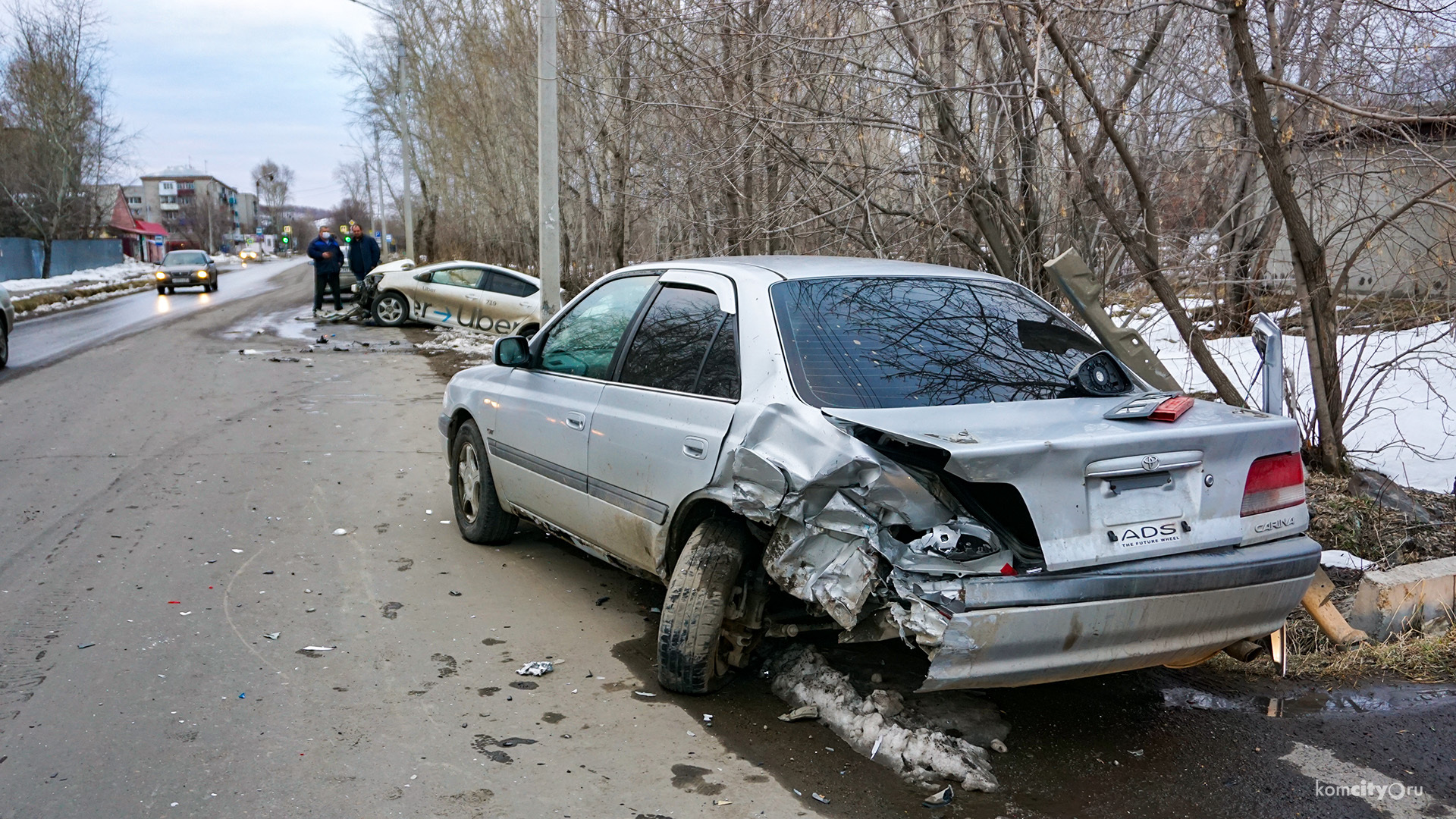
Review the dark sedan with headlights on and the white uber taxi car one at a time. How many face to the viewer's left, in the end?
1

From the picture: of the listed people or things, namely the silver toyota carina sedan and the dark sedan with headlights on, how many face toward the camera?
1

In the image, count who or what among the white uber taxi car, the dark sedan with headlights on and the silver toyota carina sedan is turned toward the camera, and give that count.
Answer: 1

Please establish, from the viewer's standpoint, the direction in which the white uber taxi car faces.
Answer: facing to the left of the viewer

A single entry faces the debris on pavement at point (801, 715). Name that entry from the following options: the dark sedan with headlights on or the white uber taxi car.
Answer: the dark sedan with headlights on

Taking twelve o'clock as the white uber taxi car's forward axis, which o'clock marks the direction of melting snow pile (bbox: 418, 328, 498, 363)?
The melting snow pile is roughly at 9 o'clock from the white uber taxi car.

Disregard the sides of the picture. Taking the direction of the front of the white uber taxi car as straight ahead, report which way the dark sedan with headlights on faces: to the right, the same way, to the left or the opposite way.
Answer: to the left

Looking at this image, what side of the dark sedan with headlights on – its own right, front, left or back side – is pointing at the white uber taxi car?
front

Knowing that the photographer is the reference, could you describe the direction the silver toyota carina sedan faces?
facing away from the viewer and to the left of the viewer

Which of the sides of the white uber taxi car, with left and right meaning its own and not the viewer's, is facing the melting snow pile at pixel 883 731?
left

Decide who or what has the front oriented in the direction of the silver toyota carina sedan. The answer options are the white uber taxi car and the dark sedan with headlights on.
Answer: the dark sedan with headlights on

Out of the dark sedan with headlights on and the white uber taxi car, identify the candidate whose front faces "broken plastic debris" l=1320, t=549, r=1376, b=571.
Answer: the dark sedan with headlights on

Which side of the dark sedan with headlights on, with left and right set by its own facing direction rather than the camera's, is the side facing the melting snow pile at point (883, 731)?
front

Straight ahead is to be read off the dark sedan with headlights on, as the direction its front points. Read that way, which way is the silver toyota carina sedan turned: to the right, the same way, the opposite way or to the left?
the opposite way

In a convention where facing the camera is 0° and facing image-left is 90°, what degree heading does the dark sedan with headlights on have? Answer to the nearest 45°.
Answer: approximately 0°

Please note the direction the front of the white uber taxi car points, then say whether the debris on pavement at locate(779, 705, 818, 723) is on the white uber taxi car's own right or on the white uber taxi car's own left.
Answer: on the white uber taxi car's own left
